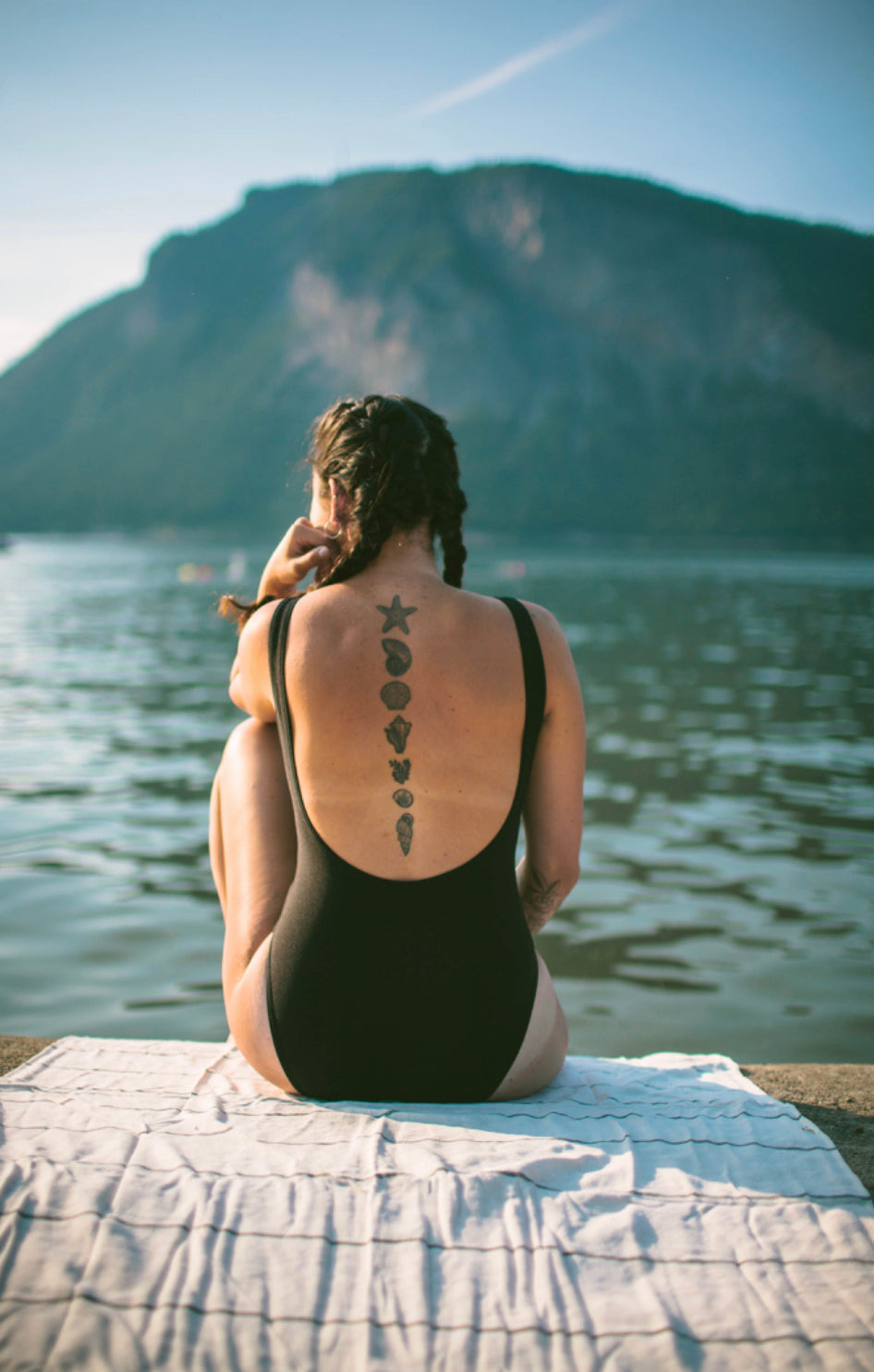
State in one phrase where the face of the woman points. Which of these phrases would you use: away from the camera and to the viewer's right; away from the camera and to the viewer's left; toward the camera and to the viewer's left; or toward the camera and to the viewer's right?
away from the camera and to the viewer's left

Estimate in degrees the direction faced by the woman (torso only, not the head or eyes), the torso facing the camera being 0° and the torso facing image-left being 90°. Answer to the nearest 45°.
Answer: approximately 180°
